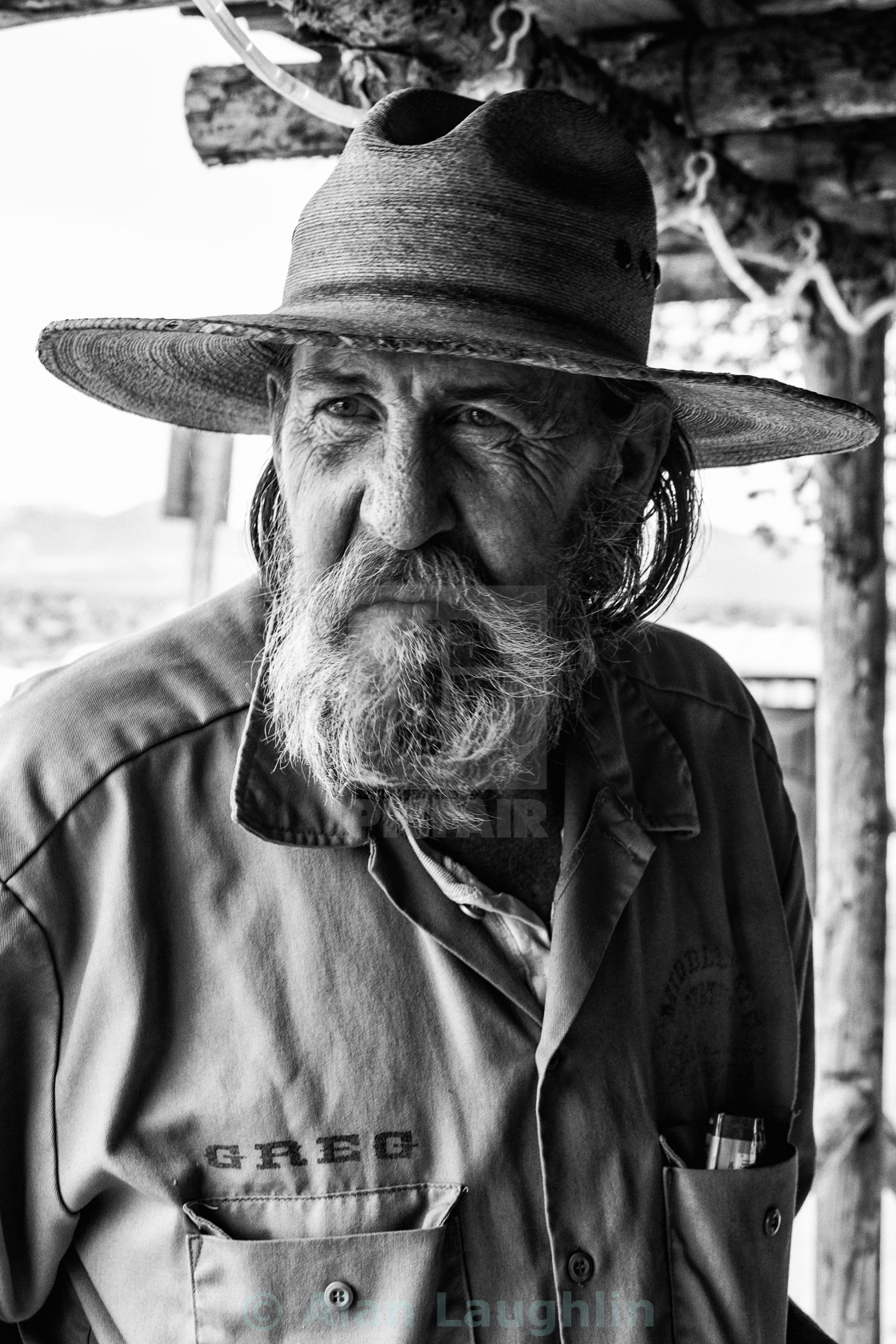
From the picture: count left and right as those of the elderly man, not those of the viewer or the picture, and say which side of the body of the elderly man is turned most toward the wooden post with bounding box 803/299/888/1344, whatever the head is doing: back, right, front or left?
left

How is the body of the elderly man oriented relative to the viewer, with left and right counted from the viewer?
facing the viewer and to the right of the viewer

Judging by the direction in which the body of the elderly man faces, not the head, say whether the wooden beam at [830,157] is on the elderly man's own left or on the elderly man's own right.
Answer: on the elderly man's own left
